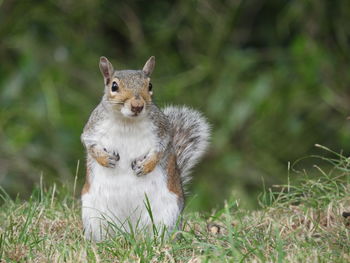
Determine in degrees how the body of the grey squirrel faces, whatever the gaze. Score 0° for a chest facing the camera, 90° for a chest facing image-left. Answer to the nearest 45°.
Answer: approximately 0°
